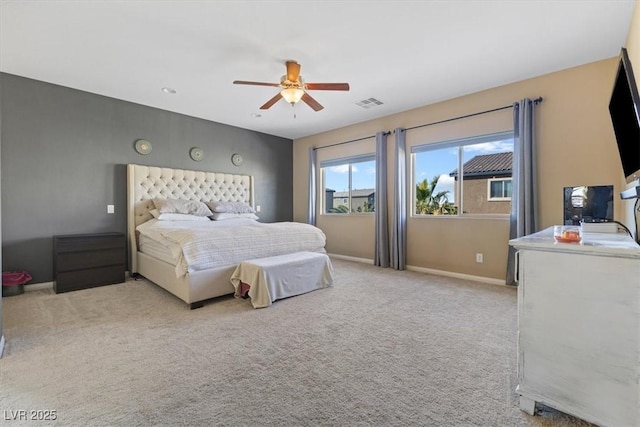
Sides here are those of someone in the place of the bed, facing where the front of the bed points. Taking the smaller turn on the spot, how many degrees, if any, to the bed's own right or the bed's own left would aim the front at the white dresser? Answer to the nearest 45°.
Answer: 0° — it already faces it

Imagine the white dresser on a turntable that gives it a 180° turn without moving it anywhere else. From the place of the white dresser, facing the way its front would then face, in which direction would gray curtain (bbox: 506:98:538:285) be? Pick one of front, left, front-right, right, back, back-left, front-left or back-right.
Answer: left

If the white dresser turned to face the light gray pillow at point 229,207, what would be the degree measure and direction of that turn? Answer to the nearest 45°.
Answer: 0° — it already faces it

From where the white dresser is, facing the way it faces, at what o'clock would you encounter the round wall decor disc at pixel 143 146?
The round wall decor disc is roughly at 12 o'clock from the white dresser.

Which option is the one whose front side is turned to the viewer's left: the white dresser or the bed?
the white dresser

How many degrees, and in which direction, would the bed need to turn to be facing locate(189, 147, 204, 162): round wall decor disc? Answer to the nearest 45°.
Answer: approximately 135° to its left

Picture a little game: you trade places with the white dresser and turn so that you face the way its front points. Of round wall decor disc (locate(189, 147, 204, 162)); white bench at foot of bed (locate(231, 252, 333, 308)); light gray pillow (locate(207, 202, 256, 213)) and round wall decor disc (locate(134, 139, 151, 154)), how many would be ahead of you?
4

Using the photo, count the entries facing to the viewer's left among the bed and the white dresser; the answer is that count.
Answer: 1

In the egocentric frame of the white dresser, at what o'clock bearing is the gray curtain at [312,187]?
The gray curtain is roughly at 1 o'clock from the white dresser.

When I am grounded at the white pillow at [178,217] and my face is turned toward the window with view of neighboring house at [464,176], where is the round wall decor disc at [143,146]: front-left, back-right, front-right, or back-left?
back-left

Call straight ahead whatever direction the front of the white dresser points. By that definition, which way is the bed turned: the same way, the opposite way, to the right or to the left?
the opposite way

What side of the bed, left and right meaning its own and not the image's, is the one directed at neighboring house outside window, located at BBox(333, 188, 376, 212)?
left

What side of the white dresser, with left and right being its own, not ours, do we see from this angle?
left
